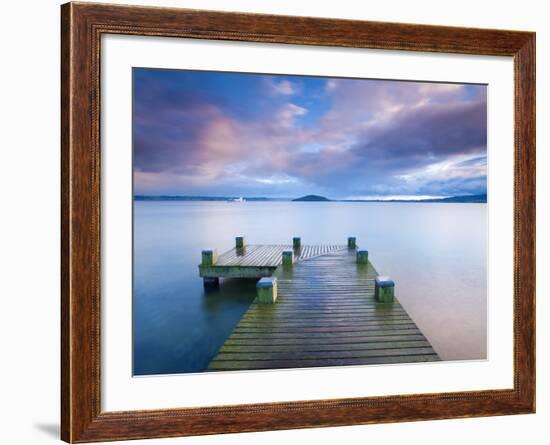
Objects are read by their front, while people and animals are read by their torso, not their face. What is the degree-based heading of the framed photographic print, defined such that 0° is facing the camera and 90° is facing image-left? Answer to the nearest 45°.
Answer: approximately 315°
